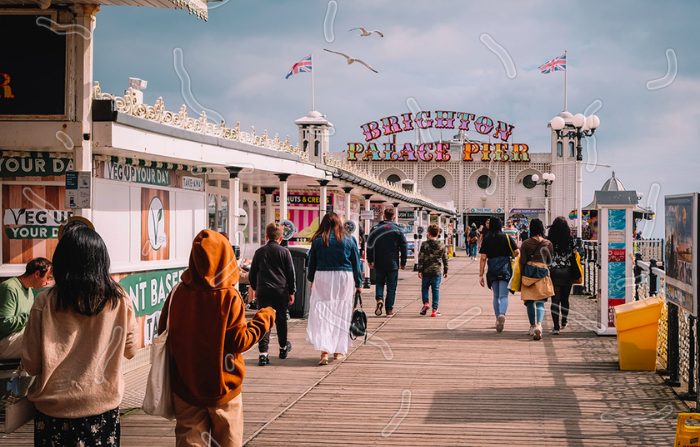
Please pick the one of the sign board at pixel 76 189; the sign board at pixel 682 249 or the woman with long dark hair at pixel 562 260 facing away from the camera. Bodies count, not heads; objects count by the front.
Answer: the woman with long dark hair

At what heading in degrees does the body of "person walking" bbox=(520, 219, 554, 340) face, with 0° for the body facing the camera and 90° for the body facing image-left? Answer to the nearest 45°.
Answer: approximately 180°

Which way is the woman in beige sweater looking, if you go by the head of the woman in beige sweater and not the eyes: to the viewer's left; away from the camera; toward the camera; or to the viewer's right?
away from the camera

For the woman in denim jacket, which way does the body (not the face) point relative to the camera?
away from the camera

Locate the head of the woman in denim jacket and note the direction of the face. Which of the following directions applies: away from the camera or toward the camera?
away from the camera

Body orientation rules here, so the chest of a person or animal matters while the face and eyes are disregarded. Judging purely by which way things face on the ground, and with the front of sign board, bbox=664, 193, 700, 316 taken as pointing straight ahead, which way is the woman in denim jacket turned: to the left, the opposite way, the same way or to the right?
to the right

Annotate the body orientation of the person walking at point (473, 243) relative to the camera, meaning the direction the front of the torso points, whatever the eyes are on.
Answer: away from the camera

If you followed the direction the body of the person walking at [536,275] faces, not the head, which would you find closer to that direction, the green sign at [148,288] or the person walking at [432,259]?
the person walking

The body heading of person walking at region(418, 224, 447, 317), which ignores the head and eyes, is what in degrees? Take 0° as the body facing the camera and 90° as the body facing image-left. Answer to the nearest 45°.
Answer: approximately 180°

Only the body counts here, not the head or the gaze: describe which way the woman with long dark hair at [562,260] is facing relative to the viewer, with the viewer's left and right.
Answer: facing away from the viewer

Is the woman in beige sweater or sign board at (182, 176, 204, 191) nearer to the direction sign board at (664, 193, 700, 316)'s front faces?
the woman in beige sweater

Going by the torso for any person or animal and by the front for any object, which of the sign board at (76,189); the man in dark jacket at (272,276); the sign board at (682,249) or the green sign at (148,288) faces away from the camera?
the man in dark jacket

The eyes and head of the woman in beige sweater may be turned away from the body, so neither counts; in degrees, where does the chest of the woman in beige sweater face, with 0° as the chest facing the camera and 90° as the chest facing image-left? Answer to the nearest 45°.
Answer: approximately 180°

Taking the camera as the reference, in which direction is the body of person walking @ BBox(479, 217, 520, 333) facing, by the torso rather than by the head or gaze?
away from the camera

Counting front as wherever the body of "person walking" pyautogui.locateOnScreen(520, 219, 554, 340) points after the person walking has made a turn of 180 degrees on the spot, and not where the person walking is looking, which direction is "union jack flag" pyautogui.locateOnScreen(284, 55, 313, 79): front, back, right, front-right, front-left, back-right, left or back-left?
back-right
